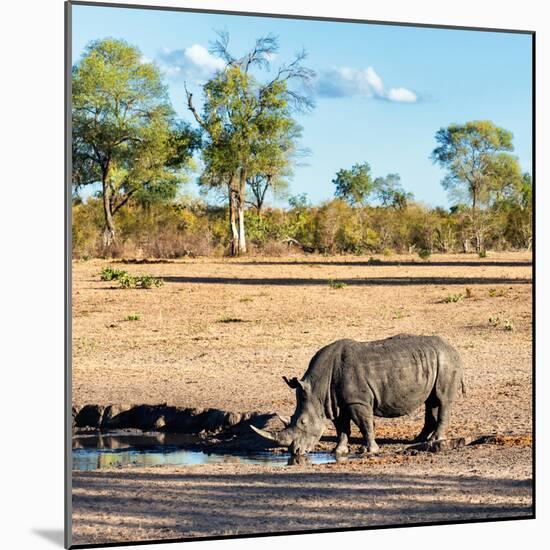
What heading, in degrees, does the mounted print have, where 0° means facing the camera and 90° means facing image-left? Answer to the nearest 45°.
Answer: approximately 315°
